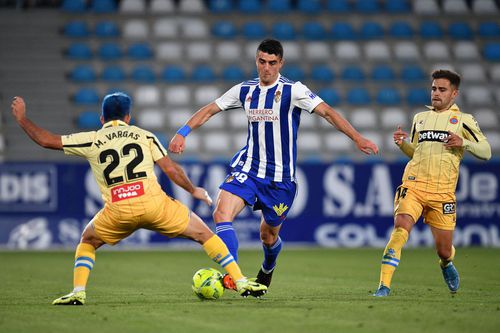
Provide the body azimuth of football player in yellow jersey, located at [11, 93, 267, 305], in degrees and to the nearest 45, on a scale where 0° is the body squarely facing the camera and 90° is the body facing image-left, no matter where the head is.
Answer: approximately 180°

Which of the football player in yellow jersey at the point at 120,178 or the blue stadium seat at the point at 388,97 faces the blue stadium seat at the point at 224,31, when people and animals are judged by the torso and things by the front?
the football player in yellow jersey

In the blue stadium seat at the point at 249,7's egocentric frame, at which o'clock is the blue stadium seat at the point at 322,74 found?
the blue stadium seat at the point at 322,74 is roughly at 10 o'clock from the blue stadium seat at the point at 249,7.

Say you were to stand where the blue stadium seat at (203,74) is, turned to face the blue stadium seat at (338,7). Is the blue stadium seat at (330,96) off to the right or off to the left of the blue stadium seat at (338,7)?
right

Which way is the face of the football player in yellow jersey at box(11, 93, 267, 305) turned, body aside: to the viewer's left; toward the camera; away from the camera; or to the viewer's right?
away from the camera

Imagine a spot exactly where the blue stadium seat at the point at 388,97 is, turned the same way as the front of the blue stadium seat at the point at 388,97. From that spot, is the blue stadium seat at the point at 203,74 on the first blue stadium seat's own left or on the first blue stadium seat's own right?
on the first blue stadium seat's own right

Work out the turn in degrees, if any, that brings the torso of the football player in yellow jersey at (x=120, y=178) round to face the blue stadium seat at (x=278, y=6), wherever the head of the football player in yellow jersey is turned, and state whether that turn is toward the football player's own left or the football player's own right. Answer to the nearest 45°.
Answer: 0° — they already face it

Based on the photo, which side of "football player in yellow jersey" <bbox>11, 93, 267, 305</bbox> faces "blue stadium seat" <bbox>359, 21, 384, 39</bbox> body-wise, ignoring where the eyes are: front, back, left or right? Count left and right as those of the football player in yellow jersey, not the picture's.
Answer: front

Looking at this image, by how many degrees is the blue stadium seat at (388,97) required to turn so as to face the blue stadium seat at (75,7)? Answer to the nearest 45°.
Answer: approximately 90° to its right

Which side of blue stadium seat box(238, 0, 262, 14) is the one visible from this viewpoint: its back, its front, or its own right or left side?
front

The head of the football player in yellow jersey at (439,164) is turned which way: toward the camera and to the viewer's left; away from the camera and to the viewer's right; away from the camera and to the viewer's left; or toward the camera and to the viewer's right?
toward the camera and to the viewer's left

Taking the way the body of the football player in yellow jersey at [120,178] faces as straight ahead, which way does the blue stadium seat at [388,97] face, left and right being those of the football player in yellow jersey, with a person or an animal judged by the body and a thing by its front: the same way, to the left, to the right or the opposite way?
the opposite way

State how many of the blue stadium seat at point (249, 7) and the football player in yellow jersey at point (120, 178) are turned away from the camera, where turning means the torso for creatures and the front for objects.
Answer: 1

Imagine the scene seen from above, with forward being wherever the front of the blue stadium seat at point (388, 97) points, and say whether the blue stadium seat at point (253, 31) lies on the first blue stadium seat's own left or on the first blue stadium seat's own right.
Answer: on the first blue stadium seat's own right

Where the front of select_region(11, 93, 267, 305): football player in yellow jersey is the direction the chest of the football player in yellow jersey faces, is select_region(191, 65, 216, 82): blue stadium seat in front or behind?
in front

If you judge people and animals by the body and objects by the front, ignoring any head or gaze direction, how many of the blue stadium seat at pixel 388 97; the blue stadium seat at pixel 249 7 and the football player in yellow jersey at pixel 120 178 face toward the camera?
2

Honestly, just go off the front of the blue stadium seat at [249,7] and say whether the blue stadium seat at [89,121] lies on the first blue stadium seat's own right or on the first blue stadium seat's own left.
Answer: on the first blue stadium seat's own right
